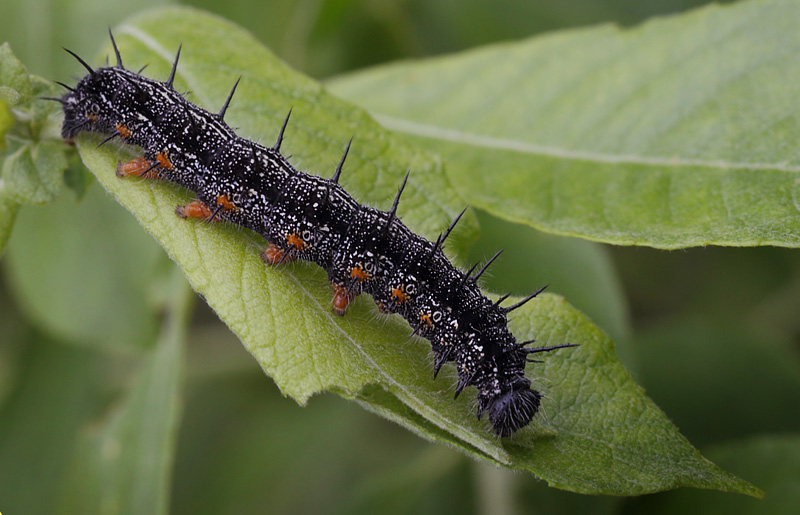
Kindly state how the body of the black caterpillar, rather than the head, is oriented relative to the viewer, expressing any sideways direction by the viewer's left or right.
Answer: facing to the right of the viewer

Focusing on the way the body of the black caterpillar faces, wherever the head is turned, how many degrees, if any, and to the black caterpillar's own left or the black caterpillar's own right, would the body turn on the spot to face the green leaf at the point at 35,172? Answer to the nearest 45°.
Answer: approximately 180°

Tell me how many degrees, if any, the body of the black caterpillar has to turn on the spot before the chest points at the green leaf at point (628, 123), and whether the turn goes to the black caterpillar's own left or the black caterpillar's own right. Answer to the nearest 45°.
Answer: approximately 45° to the black caterpillar's own left

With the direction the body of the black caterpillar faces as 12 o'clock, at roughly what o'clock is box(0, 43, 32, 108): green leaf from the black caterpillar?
The green leaf is roughly at 6 o'clock from the black caterpillar.
